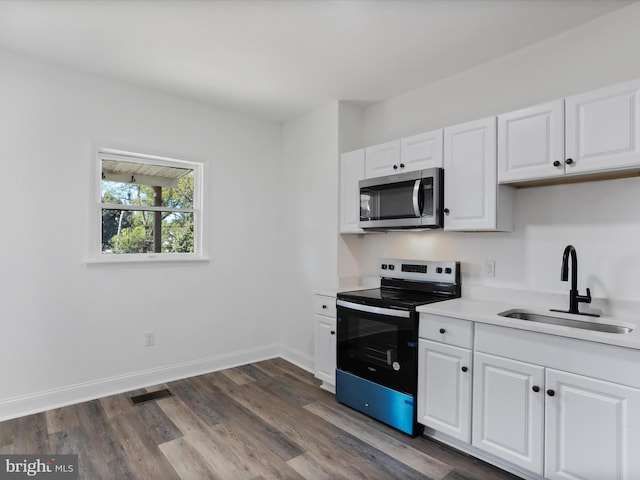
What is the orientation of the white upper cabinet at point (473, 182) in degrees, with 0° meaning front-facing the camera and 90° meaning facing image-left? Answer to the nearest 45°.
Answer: approximately 45°

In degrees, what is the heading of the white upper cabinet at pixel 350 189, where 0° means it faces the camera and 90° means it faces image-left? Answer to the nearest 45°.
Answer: approximately 45°

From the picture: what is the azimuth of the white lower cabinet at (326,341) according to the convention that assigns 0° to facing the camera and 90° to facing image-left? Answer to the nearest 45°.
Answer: approximately 45°

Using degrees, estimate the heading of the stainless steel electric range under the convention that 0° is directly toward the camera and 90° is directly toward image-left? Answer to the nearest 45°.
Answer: approximately 45°
